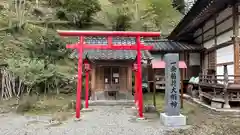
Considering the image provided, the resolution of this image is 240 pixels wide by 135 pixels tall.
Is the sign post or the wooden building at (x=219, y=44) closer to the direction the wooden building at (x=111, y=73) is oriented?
the sign post

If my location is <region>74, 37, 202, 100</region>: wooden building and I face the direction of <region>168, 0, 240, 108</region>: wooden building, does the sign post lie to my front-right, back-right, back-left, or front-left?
front-right

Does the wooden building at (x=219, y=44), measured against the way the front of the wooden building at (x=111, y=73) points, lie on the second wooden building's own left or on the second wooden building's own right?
on the second wooden building's own left

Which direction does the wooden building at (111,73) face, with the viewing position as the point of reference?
facing the viewer

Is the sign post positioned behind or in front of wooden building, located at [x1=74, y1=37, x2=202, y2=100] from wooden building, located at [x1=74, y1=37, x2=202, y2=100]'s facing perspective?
in front

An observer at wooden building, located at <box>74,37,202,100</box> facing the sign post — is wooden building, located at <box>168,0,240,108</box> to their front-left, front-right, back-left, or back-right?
front-left
